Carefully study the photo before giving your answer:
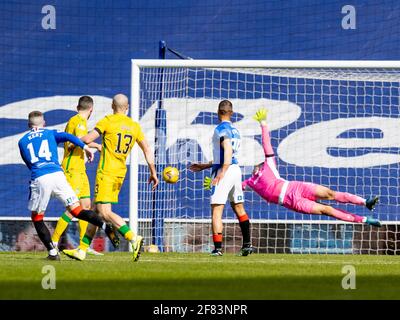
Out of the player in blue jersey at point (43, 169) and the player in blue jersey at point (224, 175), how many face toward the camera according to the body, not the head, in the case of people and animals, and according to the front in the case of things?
0

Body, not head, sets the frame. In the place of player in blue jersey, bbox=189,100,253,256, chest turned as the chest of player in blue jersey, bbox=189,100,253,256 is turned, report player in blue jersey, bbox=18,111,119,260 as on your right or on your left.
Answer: on your left

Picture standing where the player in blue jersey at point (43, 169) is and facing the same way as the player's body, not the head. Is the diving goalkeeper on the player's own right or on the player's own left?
on the player's own right

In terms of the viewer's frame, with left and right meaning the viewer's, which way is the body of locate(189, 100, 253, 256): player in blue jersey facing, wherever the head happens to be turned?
facing away from the viewer and to the left of the viewer

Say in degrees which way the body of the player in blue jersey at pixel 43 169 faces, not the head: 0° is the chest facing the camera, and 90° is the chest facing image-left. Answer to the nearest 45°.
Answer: approximately 180°

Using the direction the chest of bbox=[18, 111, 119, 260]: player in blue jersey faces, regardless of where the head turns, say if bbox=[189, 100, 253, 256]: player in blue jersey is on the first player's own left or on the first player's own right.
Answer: on the first player's own right

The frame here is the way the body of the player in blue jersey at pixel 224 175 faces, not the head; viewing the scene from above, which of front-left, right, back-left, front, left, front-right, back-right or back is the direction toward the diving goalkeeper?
right
